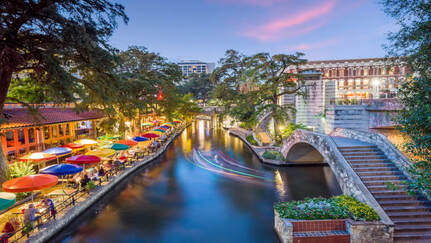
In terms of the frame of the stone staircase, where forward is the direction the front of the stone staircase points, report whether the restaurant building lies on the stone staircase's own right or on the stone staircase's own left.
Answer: on the stone staircase's own right

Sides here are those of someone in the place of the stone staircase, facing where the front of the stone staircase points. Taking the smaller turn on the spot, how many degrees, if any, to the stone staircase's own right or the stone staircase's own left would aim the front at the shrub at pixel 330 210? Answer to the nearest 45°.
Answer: approximately 45° to the stone staircase's own right

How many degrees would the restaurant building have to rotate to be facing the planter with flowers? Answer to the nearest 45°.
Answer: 0° — it already faces it

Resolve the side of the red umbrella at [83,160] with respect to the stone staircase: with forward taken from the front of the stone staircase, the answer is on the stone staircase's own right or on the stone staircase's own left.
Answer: on the stone staircase's own right

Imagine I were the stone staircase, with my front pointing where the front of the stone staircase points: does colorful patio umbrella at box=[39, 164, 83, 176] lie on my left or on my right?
on my right

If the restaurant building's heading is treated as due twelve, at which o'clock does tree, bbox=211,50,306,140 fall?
The tree is roughly at 11 o'clock from the restaurant building.

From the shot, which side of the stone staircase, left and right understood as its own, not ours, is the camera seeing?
front

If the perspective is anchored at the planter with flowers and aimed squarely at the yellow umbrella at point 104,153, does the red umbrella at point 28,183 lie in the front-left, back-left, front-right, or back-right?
front-left

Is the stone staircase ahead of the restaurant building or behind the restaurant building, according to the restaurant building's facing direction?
ahead

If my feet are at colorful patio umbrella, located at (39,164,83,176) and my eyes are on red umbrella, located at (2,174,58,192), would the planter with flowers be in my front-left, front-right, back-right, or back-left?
front-left

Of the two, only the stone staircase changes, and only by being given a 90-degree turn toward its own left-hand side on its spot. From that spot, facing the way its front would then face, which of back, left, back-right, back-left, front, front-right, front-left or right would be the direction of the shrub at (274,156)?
back-left

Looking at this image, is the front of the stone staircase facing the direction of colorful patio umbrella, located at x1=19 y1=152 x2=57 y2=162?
no

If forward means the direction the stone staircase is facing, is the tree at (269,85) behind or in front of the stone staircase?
behind

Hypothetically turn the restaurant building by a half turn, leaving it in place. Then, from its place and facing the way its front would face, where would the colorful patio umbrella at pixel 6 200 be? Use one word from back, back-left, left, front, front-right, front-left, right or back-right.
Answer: back-left

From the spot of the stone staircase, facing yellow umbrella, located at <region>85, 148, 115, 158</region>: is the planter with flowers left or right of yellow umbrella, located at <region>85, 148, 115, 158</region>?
left

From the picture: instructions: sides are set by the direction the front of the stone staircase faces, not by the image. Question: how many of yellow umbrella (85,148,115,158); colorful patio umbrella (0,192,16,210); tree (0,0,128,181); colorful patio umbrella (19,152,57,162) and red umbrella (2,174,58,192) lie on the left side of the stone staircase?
0

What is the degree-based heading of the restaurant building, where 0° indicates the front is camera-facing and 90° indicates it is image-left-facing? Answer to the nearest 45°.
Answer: approximately 315°
